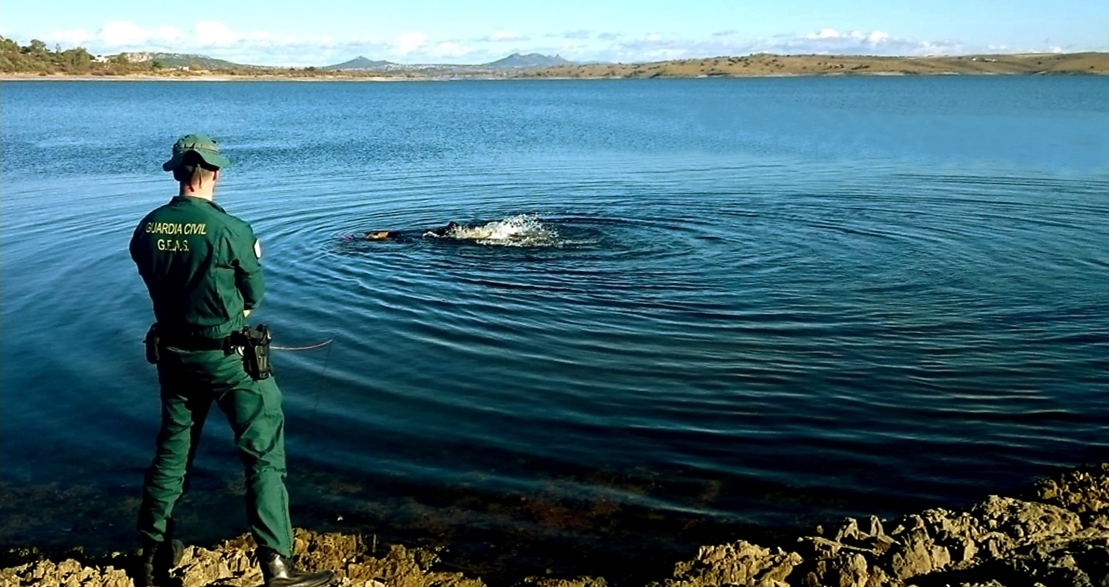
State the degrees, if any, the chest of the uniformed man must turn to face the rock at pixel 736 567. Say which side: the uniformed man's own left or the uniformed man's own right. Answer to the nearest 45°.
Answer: approximately 45° to the uniformed man's own right

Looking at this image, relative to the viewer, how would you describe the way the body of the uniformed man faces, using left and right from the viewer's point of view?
facing away from the viewer and to the right of the viewer

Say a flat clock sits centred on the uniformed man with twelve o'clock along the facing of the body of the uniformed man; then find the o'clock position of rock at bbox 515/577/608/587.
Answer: The rock is roughly at 2 o'clock from the uniformed man.
